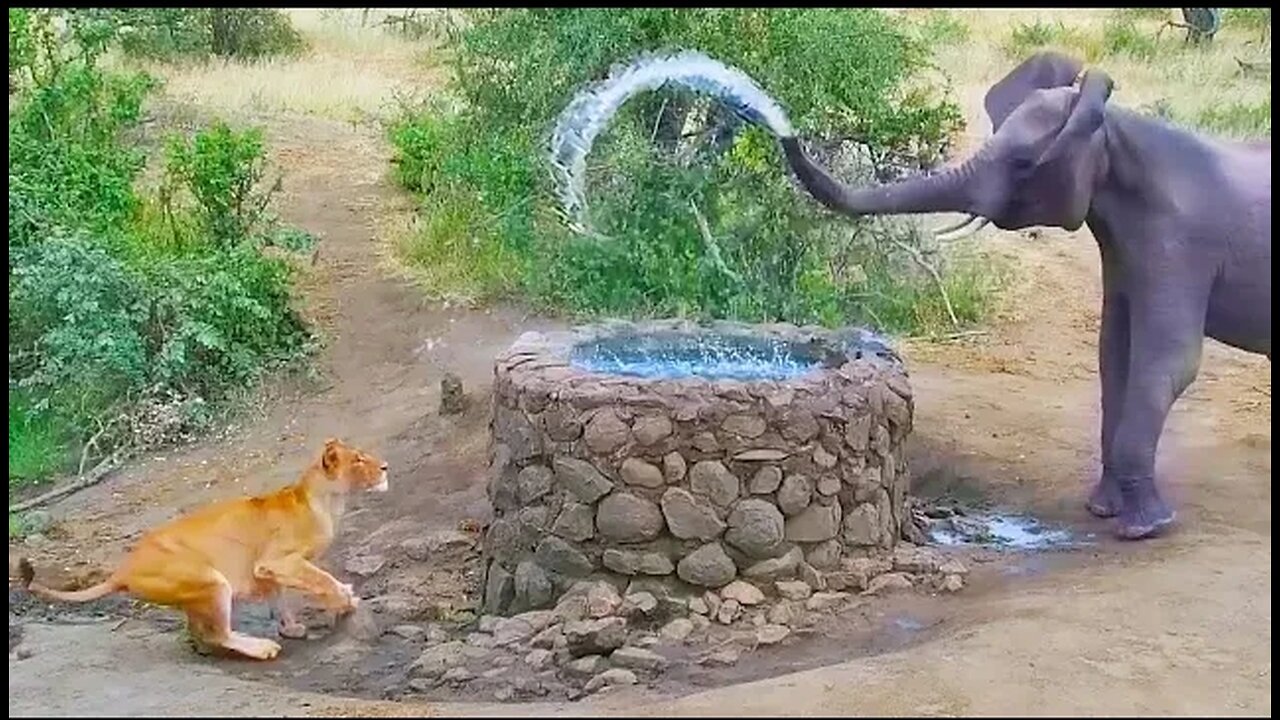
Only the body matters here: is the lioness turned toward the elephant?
yes

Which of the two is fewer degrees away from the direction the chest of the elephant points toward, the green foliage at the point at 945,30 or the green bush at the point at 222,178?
the green bush

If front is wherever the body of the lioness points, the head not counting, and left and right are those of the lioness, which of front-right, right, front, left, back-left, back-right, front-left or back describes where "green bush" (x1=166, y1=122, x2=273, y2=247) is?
left

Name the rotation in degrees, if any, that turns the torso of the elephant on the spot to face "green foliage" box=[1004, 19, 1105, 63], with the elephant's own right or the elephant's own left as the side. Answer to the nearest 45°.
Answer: approximately 90° to the elephant's own right

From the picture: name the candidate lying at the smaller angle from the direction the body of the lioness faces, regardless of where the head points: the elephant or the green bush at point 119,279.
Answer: the elephant

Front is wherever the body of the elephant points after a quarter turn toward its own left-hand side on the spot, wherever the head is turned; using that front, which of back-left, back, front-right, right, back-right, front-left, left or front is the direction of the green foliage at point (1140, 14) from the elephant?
back

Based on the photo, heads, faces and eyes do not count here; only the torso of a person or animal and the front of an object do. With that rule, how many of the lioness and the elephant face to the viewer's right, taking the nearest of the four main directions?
1

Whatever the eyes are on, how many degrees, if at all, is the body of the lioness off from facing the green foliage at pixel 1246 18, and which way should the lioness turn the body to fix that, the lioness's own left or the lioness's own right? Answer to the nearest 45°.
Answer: approximately 45° to the lioness's own left

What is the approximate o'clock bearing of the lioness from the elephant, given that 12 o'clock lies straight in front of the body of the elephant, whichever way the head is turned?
The lioness is roughly at 11 o'clock from the elephant.

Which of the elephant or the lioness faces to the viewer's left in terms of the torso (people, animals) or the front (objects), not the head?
the elephant

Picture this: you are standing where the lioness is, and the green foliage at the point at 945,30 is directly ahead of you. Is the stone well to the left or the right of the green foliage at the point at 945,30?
right

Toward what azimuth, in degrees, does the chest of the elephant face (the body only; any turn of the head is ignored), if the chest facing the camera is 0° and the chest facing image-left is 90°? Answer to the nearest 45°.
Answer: approximately 90°

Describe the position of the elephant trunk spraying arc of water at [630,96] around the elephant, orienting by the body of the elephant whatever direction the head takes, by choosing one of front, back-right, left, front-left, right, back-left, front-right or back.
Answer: front-right

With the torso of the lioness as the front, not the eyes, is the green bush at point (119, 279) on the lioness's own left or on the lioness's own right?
on the lioness's own left

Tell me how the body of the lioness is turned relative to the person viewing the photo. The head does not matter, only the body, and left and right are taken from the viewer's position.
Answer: facing to the right of the viewer
